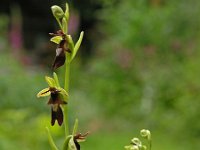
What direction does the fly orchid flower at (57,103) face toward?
toward the camera
